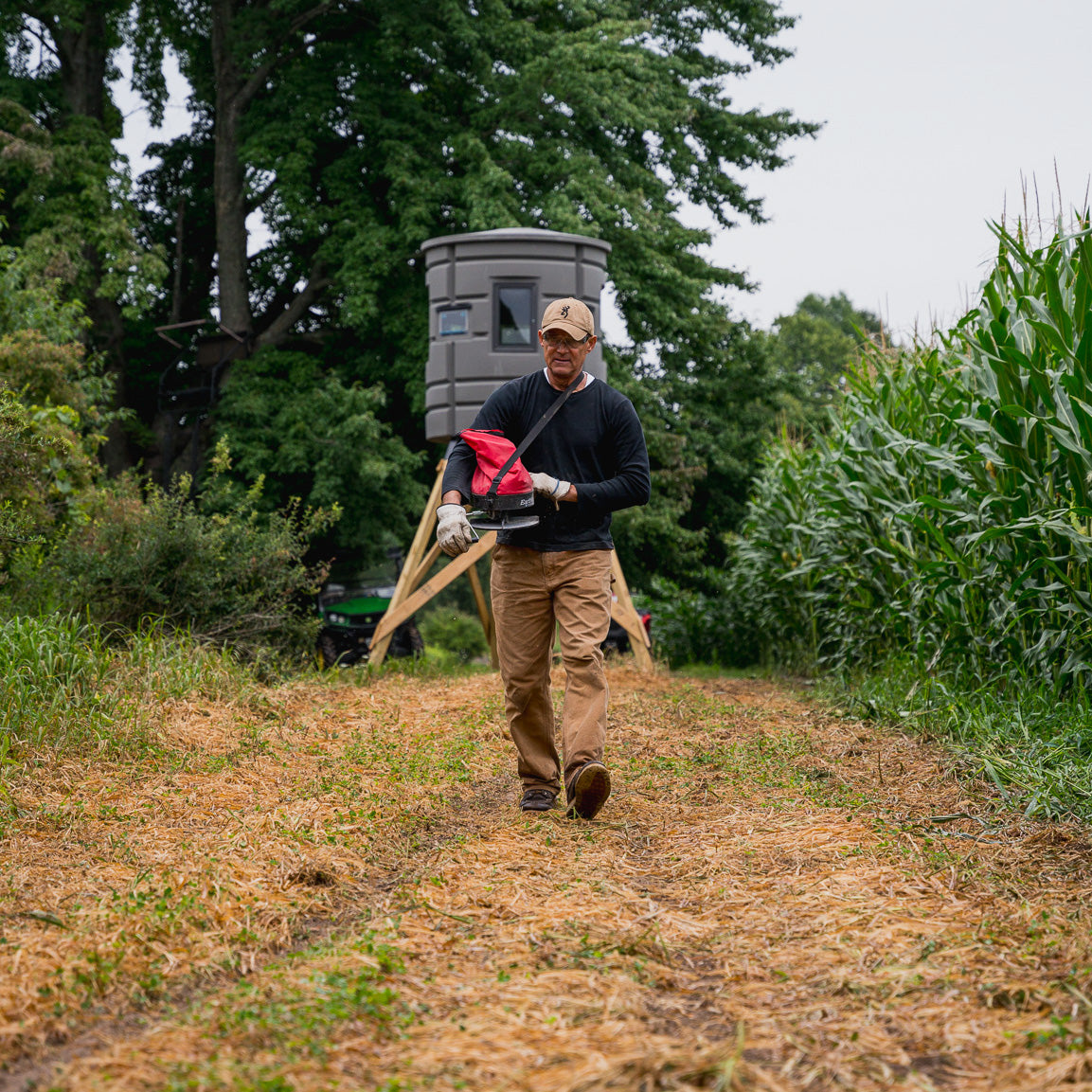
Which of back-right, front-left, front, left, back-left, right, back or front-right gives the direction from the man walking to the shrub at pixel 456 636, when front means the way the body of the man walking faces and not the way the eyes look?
back

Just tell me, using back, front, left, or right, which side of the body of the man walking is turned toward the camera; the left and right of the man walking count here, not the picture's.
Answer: front

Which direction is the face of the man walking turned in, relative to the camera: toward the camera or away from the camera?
toward the camera

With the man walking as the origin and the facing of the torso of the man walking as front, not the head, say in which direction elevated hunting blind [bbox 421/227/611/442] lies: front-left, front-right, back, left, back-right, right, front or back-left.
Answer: back

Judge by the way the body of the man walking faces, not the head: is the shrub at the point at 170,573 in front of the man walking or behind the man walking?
behind

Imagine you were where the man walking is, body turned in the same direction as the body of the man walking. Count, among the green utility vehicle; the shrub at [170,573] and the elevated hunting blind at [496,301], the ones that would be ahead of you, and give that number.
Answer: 0

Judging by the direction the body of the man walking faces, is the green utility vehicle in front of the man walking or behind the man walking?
behind

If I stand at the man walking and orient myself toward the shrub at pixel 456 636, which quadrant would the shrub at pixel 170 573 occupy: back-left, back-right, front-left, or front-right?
front-left

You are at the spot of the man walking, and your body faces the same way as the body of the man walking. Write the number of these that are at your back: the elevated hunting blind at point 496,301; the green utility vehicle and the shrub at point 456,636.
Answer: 3
